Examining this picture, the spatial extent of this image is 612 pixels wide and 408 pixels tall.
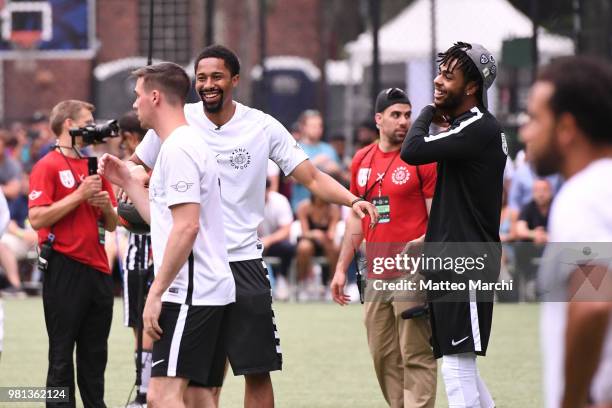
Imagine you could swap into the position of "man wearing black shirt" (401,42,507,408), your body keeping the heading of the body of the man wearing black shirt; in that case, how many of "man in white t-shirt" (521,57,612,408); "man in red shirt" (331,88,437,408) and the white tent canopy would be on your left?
1

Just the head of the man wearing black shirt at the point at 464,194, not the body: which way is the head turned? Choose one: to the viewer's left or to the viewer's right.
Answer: to the viewer's left

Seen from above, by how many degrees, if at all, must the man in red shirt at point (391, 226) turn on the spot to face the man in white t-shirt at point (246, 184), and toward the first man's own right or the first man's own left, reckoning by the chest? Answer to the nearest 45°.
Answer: approximately 45° to the first man's own right

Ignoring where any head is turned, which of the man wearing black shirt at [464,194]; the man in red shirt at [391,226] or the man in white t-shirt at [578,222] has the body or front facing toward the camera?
the man in red shirt

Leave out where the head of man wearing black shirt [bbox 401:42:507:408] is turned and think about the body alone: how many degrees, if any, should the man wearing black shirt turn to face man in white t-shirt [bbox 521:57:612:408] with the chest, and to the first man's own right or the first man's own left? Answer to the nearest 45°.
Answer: approximately 90° to the first man's own left

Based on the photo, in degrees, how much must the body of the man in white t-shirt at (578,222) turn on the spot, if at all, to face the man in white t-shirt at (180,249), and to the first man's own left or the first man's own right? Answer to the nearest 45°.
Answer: approximately 45° to the first man's own right

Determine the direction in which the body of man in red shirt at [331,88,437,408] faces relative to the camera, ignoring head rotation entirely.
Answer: toward the camera

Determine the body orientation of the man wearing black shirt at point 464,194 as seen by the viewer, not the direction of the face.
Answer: to the viewer's left

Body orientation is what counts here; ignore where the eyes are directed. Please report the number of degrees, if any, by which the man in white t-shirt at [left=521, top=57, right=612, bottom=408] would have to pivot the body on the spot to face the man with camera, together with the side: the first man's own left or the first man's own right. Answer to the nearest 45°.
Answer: approximately 45° to the first man's own right

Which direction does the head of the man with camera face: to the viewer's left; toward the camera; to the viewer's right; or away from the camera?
to the viewer's right

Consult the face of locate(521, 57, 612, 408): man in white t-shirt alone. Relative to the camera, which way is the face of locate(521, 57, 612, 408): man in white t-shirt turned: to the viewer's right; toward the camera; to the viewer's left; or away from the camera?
to the viewer's left

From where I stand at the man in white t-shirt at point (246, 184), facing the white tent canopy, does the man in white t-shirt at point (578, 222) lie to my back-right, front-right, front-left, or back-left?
back-right

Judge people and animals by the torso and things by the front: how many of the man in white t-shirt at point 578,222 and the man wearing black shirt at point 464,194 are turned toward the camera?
0

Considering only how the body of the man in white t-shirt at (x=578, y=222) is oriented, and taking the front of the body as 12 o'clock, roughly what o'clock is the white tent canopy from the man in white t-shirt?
The white tent canopy is roughly at 3 o'clock from the man in white t-shirt.

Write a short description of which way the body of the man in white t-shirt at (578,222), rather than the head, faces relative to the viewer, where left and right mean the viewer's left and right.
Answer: facing to the left of the viewer

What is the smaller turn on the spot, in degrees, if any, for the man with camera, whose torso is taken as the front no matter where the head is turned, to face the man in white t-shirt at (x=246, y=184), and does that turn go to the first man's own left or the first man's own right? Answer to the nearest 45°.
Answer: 0° — they already face them

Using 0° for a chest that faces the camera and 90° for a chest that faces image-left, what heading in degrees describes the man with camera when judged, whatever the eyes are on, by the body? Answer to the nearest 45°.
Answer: approximately 315°
